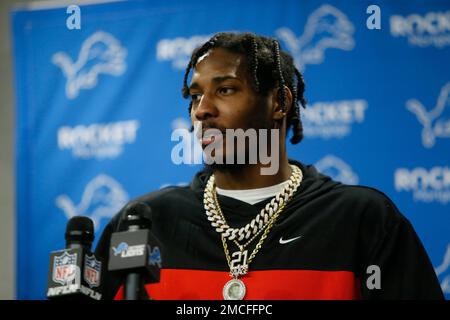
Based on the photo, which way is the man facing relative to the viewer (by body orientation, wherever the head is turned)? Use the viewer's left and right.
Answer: facing the viewer and to the left of the viewer

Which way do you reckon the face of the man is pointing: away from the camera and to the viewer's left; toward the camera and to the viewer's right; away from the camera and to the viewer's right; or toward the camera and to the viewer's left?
toward the camera and to the viewer's left

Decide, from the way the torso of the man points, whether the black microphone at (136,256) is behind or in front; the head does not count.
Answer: in front

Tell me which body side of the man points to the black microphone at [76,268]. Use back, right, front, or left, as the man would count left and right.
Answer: front
